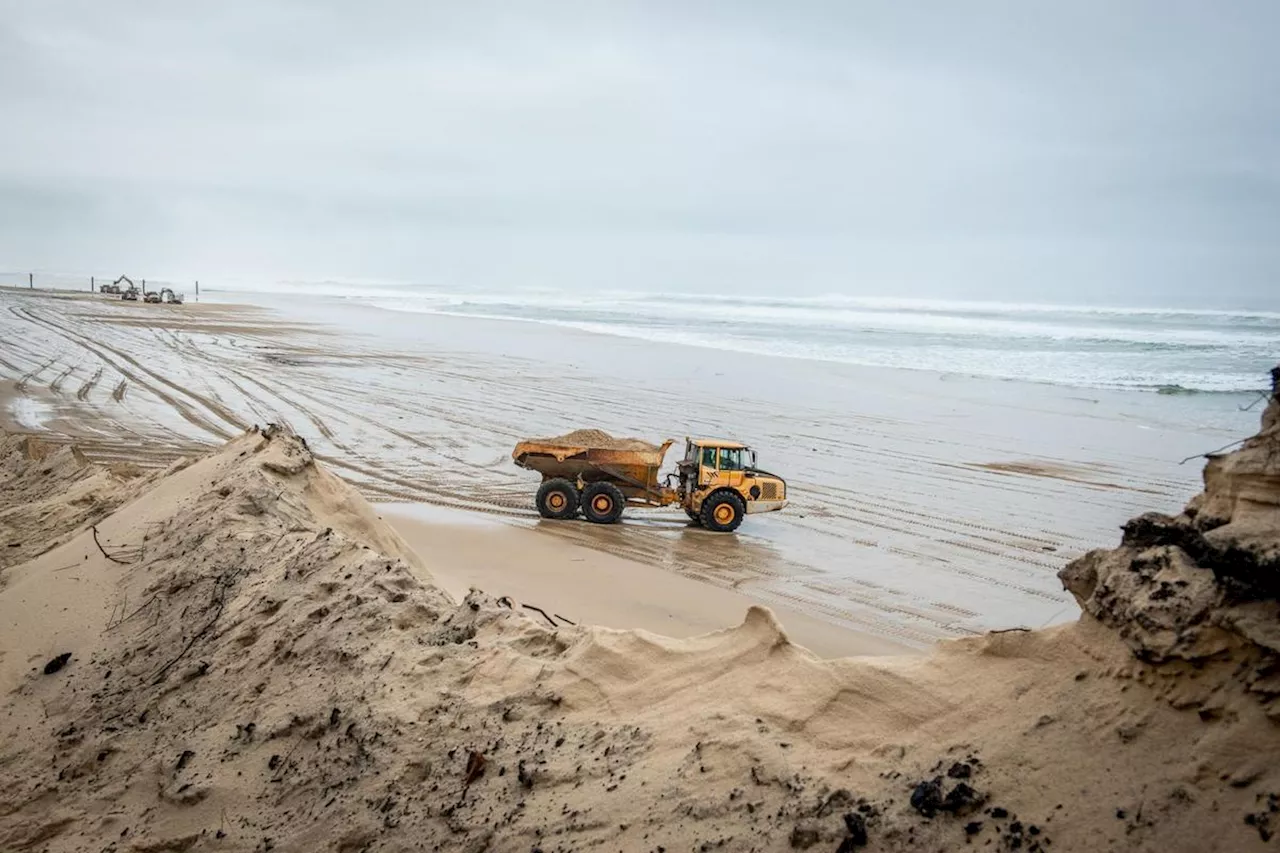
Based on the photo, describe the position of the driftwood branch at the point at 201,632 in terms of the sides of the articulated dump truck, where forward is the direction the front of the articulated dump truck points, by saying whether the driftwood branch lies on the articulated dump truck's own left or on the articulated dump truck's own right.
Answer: on the articulated dump truck's own right

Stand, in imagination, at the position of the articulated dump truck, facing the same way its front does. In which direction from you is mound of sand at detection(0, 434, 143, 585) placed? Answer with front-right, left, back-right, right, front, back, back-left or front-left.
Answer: back-right

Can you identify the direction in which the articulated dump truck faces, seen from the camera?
facing to the right of the viewer

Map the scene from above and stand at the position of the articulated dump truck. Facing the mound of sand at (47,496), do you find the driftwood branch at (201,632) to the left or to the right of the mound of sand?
left
